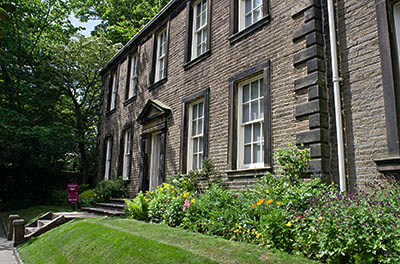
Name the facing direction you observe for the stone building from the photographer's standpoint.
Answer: facing the viewer and to the left of the viewer

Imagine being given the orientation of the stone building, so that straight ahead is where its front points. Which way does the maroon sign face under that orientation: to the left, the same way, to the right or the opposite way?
to the left

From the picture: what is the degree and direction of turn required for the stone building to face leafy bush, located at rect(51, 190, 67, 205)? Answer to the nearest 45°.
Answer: approximately 90° to its right

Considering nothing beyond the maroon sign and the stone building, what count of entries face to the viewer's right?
0

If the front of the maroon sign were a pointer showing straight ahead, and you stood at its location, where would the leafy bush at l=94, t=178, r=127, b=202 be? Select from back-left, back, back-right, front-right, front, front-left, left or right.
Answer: front-left

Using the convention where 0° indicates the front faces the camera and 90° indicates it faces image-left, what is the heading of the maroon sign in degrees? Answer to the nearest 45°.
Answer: approximately 0°

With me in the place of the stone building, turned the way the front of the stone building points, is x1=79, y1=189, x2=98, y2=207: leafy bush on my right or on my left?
on my right

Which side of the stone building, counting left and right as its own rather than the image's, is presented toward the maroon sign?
right

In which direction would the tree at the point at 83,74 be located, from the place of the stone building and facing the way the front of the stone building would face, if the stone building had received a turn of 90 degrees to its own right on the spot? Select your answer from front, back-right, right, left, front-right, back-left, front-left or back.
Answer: front

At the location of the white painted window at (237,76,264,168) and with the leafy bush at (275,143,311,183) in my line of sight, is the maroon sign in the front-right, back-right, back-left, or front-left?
back-right
